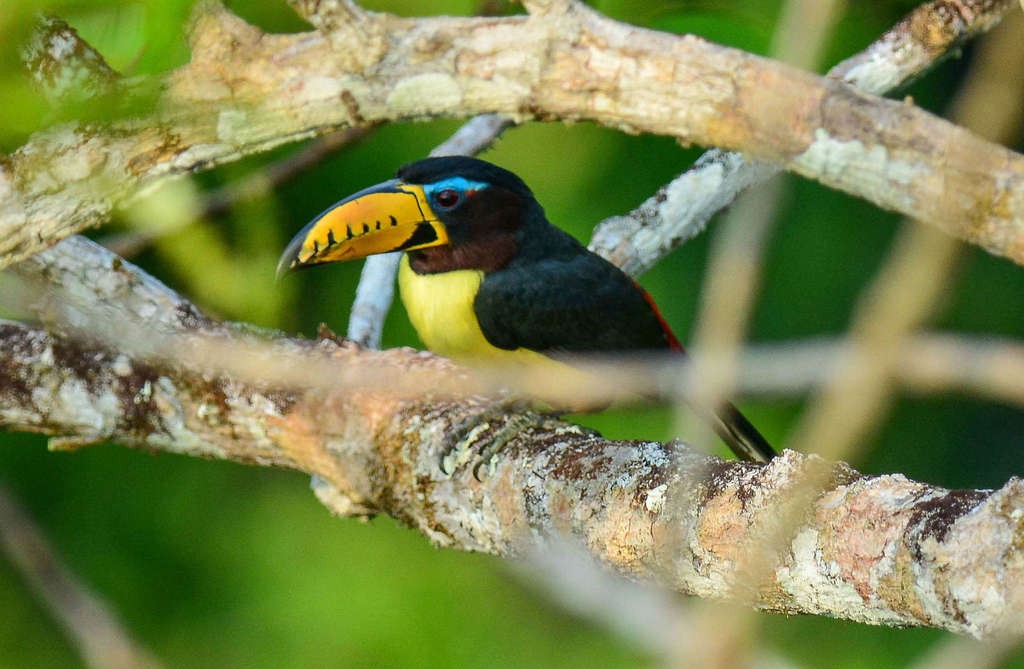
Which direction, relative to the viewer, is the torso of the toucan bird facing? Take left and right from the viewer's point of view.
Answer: facing to the left of the viewer

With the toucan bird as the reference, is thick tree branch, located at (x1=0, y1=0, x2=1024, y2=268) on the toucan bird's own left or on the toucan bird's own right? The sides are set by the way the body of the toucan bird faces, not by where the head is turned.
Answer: on the toucan bird's own left
